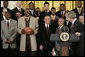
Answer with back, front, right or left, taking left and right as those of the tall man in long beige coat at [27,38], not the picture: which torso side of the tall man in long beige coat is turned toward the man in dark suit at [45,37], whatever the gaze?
left

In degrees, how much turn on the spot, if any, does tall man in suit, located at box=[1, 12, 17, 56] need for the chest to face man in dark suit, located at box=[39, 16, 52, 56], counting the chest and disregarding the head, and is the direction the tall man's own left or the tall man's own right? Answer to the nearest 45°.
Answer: approximately 90° to the tall man's own left

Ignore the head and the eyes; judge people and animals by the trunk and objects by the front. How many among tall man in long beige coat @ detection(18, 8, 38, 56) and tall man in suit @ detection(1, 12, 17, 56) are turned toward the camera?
2

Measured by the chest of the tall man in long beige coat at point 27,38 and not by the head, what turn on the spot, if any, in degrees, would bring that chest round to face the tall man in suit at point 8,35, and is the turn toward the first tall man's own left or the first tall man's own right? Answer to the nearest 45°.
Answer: approximately 90° to the first tall man's own right

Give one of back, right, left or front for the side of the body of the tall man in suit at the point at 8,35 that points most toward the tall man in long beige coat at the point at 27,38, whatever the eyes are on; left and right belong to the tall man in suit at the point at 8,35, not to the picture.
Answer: left

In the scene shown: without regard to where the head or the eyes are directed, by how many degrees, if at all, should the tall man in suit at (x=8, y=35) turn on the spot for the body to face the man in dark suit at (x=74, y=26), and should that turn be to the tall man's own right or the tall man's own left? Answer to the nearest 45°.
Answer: approximately 45° to the tall man's own left

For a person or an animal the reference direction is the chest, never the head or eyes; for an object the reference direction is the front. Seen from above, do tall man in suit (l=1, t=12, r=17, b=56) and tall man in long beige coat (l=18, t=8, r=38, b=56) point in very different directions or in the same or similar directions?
same or similar directions

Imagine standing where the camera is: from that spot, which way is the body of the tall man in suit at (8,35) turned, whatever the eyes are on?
toward the camera

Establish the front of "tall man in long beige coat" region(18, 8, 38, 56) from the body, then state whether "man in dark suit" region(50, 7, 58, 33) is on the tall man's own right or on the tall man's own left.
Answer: on the tall man's own left

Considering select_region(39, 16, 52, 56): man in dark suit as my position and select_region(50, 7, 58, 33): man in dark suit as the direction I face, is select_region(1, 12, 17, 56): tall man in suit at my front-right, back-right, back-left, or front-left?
back-left

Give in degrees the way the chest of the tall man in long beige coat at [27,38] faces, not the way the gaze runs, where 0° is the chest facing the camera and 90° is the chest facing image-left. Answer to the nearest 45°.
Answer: approximately 0°
